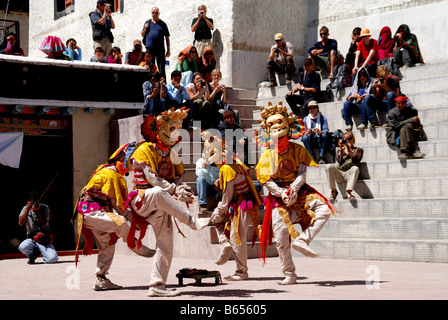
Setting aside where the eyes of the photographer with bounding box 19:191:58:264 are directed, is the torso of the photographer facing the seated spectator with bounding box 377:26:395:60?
no

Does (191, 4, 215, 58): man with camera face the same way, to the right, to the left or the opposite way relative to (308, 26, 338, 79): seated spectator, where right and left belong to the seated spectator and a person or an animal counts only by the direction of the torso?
the same way

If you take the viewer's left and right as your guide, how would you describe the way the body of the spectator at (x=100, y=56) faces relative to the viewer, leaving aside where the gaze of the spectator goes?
facing the viewer

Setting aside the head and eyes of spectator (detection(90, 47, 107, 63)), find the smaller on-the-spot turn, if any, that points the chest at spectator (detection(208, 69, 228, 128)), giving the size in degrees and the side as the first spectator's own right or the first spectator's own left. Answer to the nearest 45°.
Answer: approximately 45° to the first spectator's own left

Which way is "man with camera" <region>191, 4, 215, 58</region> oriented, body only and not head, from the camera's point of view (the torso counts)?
toward the camera

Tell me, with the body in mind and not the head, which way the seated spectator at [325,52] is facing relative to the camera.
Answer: toward the camera

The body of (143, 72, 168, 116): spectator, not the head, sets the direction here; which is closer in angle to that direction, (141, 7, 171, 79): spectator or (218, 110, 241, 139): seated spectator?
the seated spectator

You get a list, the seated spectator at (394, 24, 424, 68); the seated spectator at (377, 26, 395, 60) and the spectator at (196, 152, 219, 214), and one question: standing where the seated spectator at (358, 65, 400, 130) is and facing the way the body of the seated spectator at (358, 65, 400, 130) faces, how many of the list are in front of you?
1

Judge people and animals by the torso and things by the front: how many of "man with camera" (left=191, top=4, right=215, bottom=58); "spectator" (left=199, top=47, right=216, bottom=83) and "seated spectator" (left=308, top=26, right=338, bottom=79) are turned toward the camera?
3

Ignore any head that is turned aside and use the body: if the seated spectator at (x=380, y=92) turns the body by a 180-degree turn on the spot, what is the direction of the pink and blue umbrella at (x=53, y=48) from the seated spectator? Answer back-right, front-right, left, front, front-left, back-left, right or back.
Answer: back-left

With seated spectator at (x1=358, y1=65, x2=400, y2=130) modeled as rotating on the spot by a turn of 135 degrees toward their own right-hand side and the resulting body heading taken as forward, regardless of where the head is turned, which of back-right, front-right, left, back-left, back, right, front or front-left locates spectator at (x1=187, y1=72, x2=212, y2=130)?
left

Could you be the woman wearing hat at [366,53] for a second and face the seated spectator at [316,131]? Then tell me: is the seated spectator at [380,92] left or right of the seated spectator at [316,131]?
left

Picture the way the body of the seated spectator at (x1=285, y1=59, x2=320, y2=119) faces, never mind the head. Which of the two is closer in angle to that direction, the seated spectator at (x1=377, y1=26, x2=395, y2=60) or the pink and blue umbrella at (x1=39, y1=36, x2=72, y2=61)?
the pink and blue umbrella

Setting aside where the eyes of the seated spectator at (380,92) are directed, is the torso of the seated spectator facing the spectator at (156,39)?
no

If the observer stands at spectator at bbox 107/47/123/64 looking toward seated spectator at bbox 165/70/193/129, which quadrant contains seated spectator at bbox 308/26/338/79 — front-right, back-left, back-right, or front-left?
front-left

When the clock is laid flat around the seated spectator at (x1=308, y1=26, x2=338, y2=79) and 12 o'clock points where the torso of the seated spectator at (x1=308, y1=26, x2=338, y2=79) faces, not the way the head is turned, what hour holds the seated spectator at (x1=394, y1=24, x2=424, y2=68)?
the seated spectator at (x1=394, y1=24, x2=424, y2=68) is roughly at 10 o'clock from the seated spectator at (x1=308, y1=26, x2=338, y2=79).

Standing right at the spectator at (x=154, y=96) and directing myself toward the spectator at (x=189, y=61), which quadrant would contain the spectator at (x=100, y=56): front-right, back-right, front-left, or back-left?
front-left

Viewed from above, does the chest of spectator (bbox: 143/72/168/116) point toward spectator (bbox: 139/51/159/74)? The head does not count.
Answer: no
